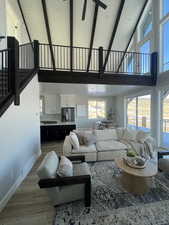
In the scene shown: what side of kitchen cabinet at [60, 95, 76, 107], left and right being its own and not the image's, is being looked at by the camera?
front

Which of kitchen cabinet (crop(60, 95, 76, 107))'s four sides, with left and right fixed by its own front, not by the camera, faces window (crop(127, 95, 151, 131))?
left

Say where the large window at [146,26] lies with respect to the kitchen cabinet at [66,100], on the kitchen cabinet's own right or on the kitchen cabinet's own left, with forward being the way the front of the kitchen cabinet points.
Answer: on the kitchen cabinet's own left

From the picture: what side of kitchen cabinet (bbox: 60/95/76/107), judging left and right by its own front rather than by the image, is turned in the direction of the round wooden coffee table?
front

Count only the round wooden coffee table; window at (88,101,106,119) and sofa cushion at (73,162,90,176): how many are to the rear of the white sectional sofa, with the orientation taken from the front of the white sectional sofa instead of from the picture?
1

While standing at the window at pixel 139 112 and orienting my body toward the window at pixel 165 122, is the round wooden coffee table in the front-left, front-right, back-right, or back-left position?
front-right

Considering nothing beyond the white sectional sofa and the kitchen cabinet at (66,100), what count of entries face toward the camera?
2

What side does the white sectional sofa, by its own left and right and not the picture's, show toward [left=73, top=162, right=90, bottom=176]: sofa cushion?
front

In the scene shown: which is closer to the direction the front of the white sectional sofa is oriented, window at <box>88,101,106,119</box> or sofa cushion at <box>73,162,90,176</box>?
the sofa cushion

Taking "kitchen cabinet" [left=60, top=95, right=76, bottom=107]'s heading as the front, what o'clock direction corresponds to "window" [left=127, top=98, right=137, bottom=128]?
The window is roughly at 9 o'clock from the kitchen cabinet.

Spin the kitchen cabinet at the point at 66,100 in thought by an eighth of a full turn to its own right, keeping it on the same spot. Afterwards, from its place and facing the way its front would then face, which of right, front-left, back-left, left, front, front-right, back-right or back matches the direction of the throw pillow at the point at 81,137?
front-left

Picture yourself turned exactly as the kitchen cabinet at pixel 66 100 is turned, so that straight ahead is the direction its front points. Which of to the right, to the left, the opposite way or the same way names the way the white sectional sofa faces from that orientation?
the same way

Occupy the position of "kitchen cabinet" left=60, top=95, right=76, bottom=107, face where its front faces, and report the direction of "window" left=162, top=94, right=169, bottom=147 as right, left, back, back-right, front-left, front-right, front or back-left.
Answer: front-left

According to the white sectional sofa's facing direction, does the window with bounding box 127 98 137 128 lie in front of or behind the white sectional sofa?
behind

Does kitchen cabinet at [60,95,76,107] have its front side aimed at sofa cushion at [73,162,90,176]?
yes
